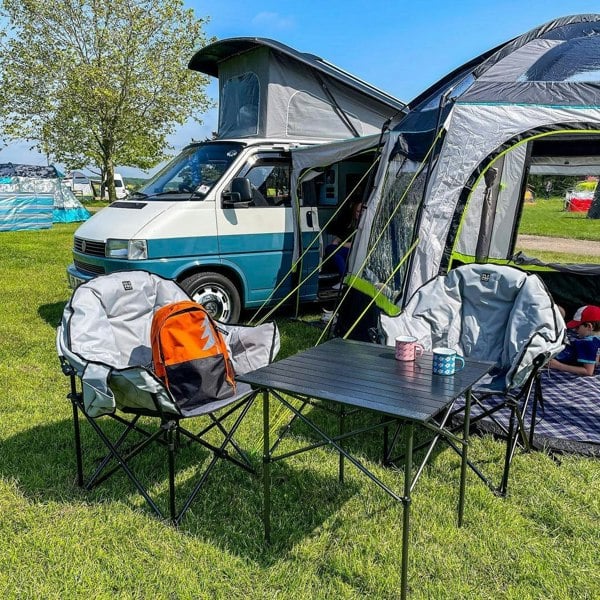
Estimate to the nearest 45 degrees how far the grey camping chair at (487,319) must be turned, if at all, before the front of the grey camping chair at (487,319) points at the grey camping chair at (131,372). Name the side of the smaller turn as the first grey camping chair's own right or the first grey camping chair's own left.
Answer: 0° — it already faces it

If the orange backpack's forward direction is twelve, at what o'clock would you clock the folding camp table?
The folding camp table is roughly at 10 o'clock from the orange backpack.

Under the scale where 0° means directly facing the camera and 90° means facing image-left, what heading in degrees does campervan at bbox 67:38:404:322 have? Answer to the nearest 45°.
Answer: approximately 45°

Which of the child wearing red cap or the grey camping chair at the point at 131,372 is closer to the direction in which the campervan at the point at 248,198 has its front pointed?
the grey camping chair

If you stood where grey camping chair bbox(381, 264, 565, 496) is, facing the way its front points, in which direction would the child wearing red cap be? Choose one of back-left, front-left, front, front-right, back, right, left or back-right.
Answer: back

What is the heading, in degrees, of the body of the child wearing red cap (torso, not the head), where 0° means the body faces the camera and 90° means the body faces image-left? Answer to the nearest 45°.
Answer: approximately 90°

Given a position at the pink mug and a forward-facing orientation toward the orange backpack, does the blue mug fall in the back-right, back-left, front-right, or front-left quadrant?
back-left

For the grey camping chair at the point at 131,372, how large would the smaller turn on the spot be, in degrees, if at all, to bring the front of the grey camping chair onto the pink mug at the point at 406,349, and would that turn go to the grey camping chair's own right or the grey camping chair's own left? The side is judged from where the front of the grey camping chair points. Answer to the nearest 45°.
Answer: approximately 45° to the grey camping chair's own left

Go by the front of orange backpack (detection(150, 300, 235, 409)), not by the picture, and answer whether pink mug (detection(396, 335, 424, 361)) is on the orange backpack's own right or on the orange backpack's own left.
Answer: on the orange backpack's own left
